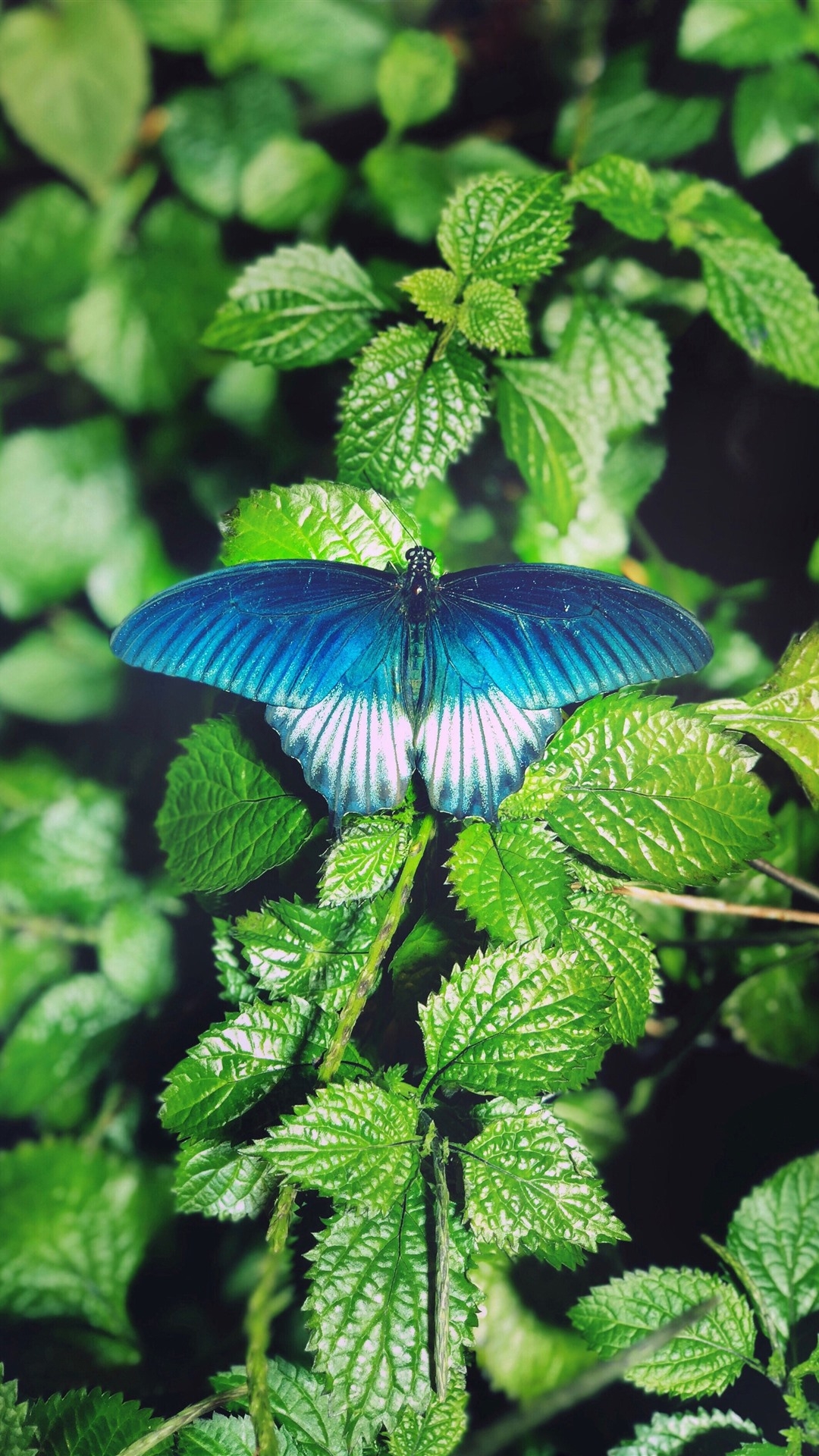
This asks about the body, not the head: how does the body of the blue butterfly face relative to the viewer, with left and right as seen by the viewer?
facing away from the viewer
